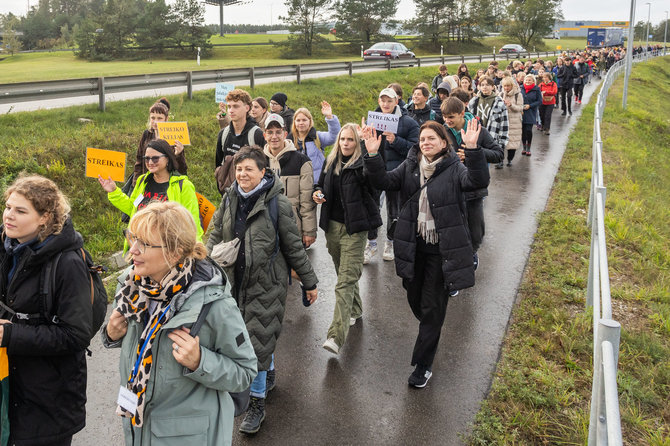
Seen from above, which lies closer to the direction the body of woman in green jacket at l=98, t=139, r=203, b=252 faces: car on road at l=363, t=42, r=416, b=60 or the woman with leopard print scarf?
the woman with leopard print scarf

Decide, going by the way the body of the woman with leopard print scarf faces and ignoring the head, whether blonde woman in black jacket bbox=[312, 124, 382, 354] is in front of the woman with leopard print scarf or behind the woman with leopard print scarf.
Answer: behind

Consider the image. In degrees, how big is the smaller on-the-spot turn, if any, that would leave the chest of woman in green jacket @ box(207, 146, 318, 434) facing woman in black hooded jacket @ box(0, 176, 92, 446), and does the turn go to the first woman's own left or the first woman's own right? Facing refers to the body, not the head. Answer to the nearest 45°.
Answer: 0° — they already face them

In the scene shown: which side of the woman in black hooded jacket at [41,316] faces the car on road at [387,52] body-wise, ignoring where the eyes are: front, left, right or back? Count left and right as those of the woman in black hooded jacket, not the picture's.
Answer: back

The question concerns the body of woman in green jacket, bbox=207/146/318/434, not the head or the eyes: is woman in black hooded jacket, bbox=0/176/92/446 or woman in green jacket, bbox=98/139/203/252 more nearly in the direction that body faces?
the woman in black hooded jacket
